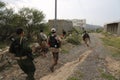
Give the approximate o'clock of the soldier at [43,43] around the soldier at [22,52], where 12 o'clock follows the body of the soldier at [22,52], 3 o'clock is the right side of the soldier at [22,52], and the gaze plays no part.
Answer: the soldier at [43,43] is roughly at 11 o'clock from the soldier at [22,52].

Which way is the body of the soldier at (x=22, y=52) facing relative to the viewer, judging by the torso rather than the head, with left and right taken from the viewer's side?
facing away from the viewer and to the right of the viewer
